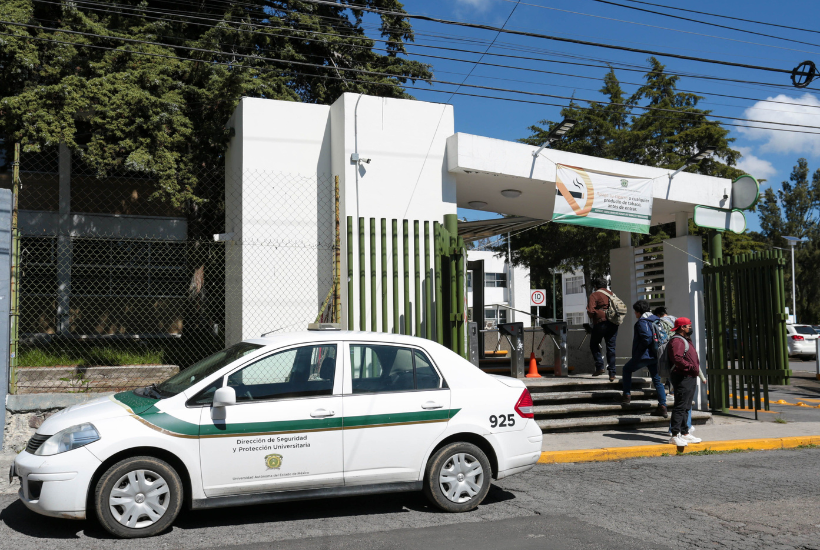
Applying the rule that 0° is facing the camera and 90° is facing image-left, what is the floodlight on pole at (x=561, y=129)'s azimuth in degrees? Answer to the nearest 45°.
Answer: approximately 315°

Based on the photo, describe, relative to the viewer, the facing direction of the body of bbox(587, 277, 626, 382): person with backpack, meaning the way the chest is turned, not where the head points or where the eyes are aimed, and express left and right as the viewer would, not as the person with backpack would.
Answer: facing away from the viewer and to the left of the viewer

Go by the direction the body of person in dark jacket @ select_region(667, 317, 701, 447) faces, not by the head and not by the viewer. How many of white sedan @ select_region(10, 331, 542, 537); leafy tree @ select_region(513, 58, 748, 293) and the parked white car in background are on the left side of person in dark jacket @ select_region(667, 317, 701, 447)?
2

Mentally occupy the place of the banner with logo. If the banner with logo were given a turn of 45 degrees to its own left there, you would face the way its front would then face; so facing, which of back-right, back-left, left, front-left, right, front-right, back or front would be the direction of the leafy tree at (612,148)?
back-left

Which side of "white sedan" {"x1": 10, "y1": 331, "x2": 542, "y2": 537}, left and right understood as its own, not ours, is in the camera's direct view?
left

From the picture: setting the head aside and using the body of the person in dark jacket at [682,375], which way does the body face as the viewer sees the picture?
to the viewer's right

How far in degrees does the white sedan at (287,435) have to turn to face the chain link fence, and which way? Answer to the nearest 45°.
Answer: approximately 90° to its right

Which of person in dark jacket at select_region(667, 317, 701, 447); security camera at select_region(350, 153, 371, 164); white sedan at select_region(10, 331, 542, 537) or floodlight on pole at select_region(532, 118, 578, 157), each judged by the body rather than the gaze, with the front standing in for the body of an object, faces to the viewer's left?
the white sedan

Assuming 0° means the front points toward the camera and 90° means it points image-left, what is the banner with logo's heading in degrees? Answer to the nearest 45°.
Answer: approximately 0°

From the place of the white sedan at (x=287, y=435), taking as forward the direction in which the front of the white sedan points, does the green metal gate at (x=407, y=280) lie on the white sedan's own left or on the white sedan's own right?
on the white sedan's own right

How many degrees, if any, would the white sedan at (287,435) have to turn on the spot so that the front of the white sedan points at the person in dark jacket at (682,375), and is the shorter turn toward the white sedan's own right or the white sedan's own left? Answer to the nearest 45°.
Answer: approximately 135° to the white sedan's own right

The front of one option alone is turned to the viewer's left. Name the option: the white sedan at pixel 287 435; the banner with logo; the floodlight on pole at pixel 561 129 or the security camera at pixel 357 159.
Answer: the white sedan
